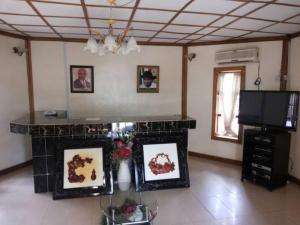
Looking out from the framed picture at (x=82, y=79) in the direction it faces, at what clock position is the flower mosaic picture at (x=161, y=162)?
The flower mosaic picture is roughly at 11 o'clock from the framed picture.

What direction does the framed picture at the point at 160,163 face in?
toward the camera

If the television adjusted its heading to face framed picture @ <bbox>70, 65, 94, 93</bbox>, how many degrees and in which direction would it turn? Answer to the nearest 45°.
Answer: approximately 45° to its right

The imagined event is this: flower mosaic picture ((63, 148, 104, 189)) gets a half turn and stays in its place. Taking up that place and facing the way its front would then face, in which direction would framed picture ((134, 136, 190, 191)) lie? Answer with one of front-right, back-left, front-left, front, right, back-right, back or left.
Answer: right

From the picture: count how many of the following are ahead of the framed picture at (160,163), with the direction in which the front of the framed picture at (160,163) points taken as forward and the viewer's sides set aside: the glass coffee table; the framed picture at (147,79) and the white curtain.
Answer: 1

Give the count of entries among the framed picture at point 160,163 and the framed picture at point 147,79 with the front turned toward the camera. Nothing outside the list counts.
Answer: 2

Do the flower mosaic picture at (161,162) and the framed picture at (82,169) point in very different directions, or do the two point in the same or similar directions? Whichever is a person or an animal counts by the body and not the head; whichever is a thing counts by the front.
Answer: same or similar directions

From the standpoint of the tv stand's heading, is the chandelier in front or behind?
in front

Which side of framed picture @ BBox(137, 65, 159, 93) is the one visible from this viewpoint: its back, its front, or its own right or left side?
front

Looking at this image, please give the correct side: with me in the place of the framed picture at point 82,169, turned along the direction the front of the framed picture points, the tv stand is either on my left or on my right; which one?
on my left

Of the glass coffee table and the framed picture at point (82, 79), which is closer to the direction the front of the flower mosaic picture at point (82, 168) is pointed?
the glass coffee table

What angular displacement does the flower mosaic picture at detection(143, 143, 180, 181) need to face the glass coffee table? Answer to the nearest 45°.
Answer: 0° — it already faces it

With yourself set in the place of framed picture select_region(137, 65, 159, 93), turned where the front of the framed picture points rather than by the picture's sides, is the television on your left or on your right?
on your left

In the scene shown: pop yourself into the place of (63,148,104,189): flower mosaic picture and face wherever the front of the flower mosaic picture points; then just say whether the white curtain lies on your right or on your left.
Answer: on your left

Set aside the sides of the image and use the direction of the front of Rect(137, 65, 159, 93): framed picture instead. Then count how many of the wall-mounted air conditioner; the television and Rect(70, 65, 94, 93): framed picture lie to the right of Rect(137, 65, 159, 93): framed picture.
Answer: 1

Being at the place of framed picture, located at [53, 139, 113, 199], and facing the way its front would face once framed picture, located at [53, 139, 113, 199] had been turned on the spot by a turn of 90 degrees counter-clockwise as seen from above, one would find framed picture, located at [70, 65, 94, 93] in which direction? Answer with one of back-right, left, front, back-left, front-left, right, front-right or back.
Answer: left
